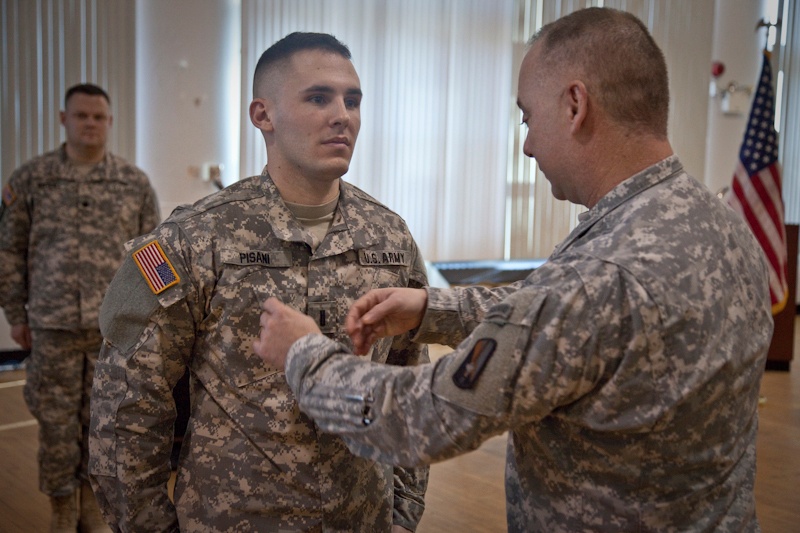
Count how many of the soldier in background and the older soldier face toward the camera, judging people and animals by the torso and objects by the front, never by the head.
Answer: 1

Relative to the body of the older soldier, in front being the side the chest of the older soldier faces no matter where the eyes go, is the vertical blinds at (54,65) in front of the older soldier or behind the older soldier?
in front

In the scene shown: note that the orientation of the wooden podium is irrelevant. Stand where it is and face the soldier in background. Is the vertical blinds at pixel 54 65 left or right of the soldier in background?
right

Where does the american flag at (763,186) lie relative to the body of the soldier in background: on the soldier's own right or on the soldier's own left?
on the soldier's own left

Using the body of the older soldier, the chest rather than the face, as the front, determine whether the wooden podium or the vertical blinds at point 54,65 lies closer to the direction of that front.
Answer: the vertical blinds

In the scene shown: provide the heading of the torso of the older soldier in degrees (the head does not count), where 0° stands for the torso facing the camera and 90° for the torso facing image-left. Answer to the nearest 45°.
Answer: approximately 135°

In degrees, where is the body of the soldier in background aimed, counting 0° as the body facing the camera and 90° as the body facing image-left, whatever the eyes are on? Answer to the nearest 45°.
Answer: approximately 0°
